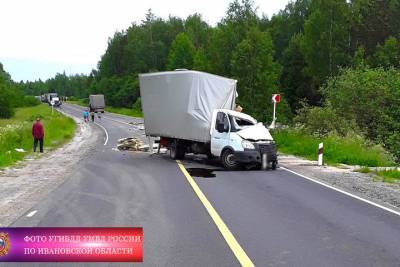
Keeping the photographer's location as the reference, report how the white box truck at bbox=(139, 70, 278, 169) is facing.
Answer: facing the viewer and to the right of the viewer

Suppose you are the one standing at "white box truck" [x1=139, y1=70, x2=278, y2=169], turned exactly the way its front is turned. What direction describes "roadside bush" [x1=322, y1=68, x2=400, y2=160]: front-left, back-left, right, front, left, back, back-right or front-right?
left

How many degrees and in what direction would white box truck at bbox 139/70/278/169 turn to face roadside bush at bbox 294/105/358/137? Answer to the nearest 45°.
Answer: approximately 90° to its left

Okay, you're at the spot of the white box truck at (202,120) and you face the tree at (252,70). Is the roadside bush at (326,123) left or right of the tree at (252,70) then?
right

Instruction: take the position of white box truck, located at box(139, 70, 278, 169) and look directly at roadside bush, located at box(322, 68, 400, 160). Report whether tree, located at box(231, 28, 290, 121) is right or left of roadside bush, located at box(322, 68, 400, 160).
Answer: left

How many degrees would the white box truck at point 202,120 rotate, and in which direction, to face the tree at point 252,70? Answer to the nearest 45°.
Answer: approximately 135° to its left
